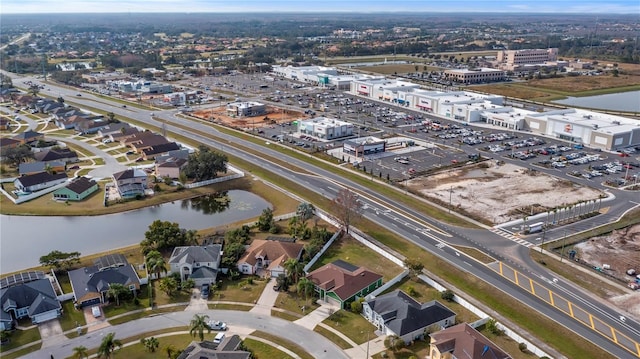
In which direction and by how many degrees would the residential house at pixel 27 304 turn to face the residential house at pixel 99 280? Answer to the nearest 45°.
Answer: approximately 90° to its left

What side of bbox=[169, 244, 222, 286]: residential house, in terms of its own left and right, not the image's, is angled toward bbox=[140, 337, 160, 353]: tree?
front

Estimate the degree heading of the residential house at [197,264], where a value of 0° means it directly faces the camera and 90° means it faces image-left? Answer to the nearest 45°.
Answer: approximately 0°

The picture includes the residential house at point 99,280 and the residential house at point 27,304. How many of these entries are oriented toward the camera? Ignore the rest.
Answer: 2

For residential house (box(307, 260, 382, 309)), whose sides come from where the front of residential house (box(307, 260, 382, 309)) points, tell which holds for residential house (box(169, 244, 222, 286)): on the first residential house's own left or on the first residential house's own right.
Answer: on the first residential house's own right

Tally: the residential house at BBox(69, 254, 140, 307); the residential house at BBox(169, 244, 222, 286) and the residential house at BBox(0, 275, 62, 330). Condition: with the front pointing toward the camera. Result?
3

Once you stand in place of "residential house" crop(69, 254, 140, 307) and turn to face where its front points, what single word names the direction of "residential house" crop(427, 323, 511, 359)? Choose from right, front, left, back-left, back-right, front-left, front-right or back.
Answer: front-left

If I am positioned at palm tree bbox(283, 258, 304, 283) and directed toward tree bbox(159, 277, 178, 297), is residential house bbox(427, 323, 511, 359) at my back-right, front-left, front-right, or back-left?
back-left

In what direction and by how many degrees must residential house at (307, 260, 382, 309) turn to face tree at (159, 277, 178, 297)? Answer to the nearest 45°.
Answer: approximately 45° to its right

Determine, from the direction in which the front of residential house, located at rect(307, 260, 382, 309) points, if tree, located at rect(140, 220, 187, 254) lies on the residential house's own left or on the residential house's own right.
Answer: on the residential house's own right

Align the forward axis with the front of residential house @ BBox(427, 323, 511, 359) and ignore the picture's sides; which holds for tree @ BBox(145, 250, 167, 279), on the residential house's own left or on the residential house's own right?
on the residential house's own right
